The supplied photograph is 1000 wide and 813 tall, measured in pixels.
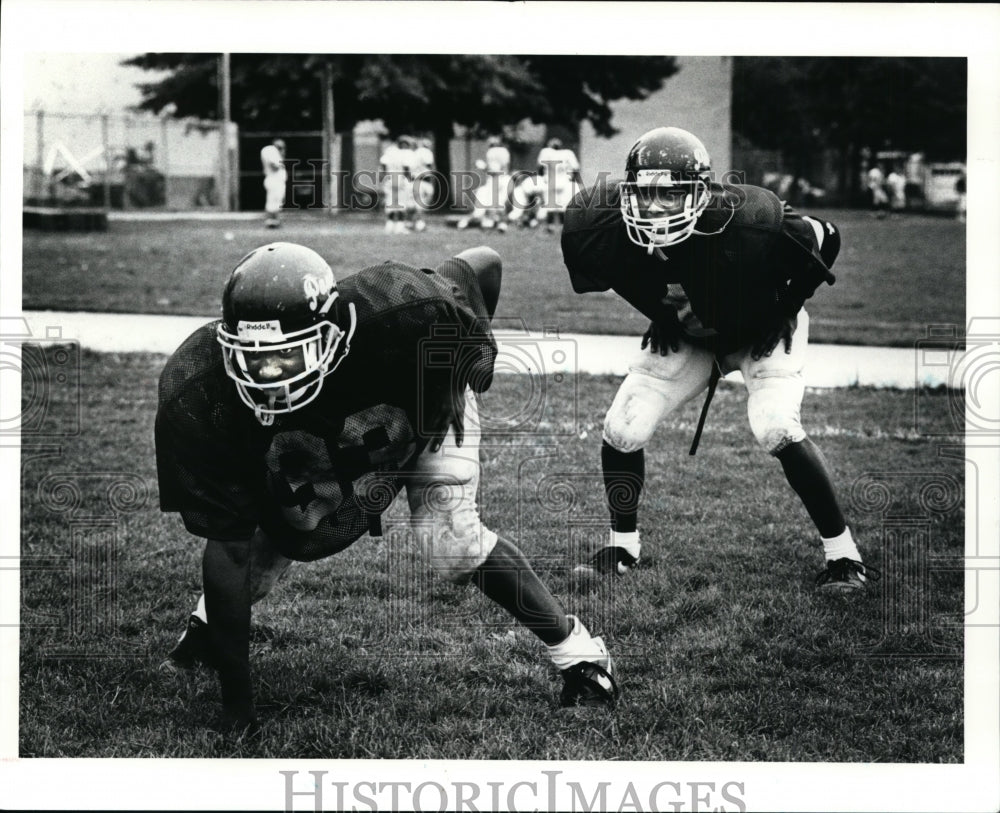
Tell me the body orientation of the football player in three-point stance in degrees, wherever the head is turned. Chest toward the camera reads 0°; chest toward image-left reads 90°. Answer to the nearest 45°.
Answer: approximately 45°

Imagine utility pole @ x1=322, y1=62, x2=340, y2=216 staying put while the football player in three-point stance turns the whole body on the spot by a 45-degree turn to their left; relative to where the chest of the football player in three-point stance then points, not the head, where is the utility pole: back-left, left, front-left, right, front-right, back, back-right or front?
back

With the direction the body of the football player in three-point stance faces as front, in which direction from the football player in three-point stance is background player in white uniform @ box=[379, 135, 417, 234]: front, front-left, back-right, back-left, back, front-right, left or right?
back-right

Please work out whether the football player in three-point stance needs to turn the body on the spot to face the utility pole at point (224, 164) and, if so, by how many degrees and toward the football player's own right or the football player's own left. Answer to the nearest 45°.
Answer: approximately 135° to the football player's own right
